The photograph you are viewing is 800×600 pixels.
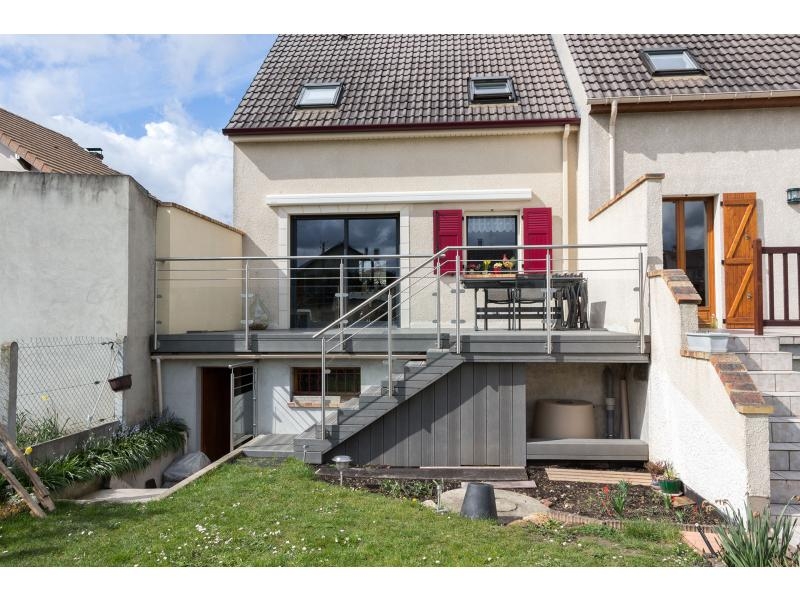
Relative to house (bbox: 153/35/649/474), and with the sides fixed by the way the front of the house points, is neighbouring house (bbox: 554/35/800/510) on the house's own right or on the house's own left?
on the house's own left

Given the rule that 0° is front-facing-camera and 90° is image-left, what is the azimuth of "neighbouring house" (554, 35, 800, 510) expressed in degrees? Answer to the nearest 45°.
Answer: approximately 0°

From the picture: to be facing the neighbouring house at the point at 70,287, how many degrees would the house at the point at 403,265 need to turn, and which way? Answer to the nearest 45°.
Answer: approximately 45° to its right

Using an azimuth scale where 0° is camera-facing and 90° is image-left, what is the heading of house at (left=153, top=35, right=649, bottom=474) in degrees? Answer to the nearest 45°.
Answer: approximately 0°

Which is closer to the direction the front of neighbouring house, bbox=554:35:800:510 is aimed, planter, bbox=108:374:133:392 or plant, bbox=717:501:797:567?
the plant

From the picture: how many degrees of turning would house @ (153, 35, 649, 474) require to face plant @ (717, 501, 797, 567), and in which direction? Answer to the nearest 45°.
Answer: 0° — it already faces it

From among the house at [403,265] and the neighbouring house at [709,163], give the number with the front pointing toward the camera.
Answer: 2

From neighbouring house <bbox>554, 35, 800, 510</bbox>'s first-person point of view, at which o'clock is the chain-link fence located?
The chain-link fence is roughly at 2 o'clock from the neighbouring house.
